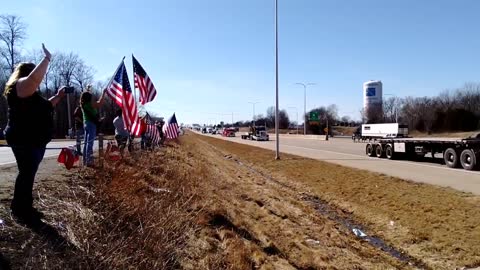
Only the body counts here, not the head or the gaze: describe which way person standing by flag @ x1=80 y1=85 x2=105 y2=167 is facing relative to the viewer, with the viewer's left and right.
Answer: facing away from the viewer and to the right of the viewer

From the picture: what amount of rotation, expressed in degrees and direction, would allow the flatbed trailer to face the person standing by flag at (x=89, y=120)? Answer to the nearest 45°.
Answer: approximately 90° to its right

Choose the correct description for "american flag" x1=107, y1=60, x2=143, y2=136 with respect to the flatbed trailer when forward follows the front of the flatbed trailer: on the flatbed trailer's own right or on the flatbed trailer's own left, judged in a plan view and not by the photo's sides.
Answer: on the flatbed trailer's own right

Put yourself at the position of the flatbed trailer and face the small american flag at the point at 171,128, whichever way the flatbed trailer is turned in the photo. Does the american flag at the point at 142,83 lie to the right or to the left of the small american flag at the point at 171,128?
left

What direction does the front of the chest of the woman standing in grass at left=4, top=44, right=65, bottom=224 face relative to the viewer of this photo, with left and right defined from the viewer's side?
facing to the right of the viewer

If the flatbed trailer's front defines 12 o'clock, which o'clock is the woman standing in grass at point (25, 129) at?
The woman standing in grass is roughly at 2 o'clock from the flatbed trailer.
